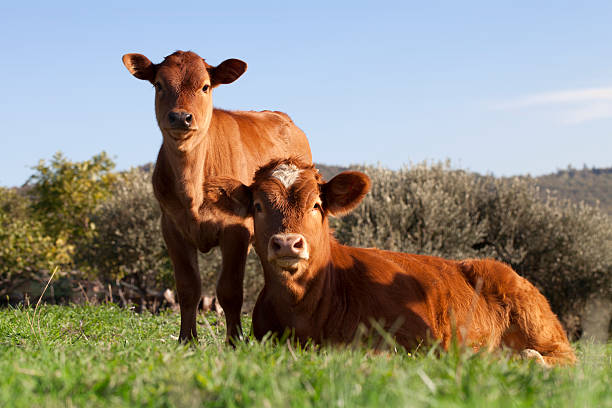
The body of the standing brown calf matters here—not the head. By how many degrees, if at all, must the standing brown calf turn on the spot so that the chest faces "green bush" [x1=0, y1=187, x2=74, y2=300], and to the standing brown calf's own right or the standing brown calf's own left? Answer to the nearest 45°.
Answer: approximately 135° to the standing brown calf's own right

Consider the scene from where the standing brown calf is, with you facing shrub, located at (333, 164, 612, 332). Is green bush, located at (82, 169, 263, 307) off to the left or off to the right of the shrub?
left

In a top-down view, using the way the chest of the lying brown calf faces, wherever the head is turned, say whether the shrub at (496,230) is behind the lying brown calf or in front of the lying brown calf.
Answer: behind

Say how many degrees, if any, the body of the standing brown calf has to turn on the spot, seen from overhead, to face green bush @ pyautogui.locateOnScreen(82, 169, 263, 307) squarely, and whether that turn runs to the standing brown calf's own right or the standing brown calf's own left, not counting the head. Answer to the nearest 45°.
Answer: approximately 135° to the standing brown calf's own right

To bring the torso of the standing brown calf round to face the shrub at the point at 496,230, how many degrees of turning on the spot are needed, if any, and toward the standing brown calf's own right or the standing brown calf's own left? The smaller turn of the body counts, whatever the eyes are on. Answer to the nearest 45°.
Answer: approximately 180°

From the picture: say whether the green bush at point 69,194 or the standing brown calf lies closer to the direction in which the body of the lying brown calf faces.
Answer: the standing brown calf

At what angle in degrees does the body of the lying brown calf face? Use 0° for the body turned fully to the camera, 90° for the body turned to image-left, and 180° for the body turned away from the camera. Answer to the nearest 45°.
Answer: approximately 45°

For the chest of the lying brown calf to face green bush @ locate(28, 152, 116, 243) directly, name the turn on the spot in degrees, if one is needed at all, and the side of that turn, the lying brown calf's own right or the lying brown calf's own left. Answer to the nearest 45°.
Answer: approximately 90° to the lying brown calf's own right

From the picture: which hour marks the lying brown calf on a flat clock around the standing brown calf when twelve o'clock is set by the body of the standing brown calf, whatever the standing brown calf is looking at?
The lying brown calf is roughly at 9 o'clock from the standing brown calf.
